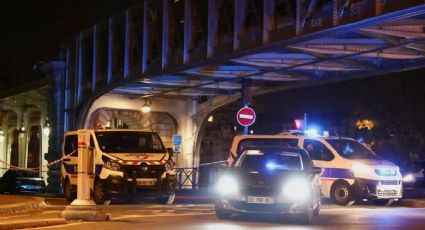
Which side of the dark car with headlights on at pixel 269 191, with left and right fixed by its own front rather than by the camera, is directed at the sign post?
back

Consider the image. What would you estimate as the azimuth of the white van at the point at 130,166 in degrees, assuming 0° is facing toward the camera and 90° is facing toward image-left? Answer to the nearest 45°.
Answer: approximately 315°

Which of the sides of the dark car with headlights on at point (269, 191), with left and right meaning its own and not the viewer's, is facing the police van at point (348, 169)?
back

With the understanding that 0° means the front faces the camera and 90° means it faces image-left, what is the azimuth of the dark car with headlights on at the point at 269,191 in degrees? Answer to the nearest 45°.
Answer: approximately 0°

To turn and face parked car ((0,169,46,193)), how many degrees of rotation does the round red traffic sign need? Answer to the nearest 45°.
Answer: approximately 135° to its right

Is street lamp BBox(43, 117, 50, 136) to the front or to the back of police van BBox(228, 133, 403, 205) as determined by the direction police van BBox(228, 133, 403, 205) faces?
to the back

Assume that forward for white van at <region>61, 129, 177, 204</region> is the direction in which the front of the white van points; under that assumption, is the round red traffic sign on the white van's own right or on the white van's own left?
on the white van's own left

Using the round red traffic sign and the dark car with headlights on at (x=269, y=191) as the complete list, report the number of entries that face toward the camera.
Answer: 2
